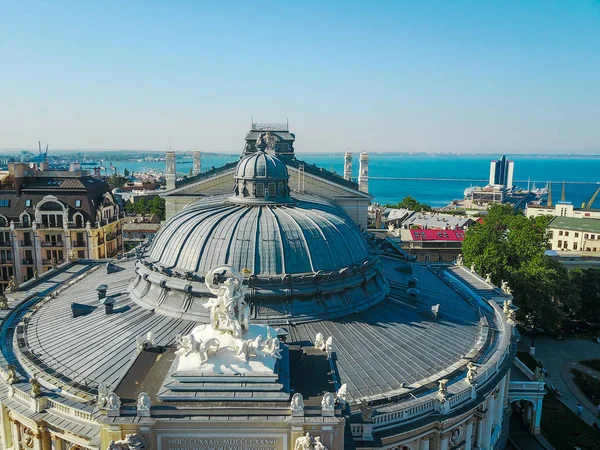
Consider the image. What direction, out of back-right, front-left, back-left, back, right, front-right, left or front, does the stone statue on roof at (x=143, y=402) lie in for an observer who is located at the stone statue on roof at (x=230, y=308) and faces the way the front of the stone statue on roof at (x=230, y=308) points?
front-right

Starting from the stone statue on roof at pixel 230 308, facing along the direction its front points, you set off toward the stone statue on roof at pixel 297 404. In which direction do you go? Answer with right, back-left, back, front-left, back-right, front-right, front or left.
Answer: front-left

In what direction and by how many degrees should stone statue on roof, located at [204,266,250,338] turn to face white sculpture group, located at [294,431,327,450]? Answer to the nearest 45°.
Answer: approximately 45° to its left

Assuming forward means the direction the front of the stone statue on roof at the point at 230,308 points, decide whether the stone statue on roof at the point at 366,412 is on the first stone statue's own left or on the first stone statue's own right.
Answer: on the first stone statue's own left

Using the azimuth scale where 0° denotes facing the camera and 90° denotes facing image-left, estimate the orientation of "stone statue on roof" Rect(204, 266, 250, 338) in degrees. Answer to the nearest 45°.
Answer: approximately 0°
